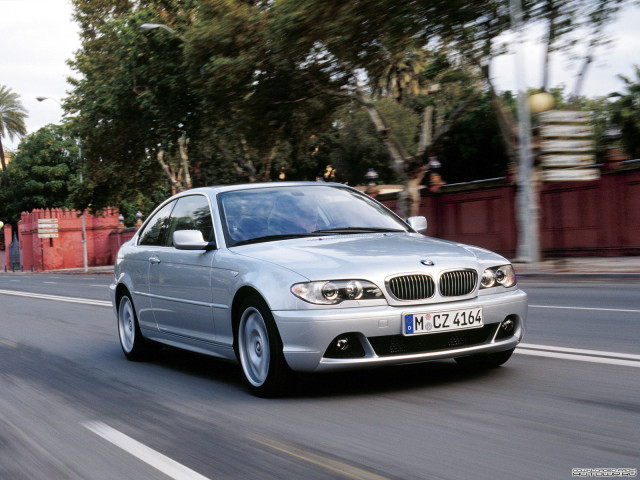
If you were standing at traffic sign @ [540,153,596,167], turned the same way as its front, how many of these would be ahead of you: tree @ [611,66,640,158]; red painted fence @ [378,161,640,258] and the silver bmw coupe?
1

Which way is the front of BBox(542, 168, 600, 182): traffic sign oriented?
toward the camera

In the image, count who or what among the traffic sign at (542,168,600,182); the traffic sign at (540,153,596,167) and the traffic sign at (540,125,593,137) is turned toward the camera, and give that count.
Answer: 3

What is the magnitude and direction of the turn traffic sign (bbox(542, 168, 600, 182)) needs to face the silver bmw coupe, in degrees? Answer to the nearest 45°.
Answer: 0° — it already faces it

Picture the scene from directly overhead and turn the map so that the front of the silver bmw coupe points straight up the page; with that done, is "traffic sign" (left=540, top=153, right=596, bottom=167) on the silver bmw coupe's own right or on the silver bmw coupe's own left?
on the silver bmw coupe's own left

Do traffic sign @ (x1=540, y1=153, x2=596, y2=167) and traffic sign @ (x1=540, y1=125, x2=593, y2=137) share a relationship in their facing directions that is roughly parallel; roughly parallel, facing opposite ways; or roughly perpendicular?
roughly parallel

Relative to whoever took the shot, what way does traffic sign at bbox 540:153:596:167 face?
facing the viewer

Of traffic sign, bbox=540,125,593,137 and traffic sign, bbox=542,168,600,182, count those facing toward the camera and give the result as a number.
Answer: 2

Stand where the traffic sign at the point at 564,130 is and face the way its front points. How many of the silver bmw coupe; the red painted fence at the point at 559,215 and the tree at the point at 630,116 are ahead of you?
1

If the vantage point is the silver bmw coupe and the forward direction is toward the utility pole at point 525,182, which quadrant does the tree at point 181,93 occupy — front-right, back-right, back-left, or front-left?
front-left
